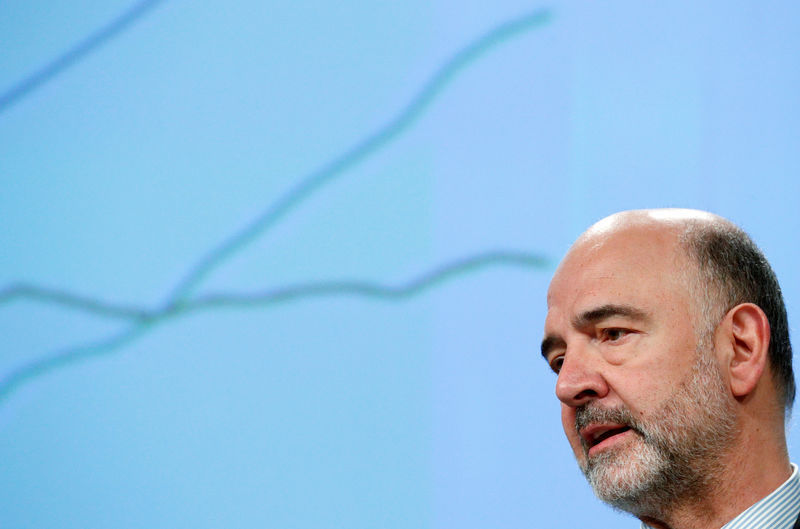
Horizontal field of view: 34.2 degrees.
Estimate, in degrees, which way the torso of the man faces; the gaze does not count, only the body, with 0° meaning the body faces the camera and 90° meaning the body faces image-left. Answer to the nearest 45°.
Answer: approximately 45°
